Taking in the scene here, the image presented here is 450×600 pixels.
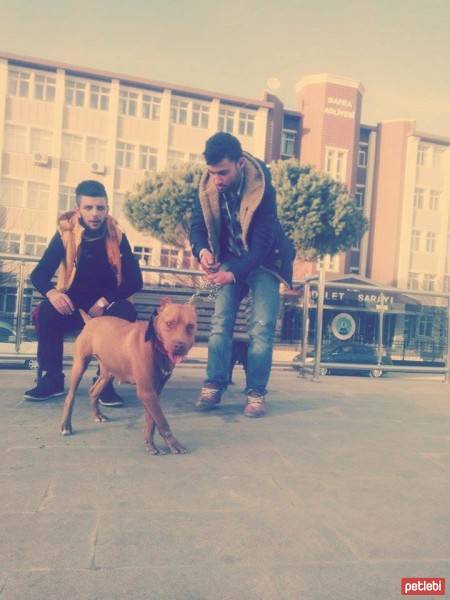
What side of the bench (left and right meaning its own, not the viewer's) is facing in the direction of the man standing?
front

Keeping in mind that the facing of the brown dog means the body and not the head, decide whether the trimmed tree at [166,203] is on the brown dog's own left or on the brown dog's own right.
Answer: on the brown dog's own left

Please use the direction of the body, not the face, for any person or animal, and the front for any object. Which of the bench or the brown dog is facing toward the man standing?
the bench

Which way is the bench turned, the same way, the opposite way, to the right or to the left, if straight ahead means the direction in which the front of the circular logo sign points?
the same way

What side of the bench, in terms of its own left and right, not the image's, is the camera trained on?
front

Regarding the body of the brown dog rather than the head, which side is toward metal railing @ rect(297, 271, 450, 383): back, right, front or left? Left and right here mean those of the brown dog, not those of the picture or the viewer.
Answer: left

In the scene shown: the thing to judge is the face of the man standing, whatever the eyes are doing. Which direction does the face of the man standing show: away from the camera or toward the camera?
toward the camera

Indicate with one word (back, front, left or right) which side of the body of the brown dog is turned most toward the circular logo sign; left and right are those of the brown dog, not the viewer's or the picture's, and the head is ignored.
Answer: left

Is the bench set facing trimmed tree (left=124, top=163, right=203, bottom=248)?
no

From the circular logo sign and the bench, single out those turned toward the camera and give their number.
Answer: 2

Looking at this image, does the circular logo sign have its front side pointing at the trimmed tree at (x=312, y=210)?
no

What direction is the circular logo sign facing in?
toward the camera

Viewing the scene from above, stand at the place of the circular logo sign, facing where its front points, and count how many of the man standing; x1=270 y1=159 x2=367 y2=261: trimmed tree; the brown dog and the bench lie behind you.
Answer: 1

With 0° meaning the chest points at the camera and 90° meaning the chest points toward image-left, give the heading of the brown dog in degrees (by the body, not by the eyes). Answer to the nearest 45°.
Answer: approximately 315°
